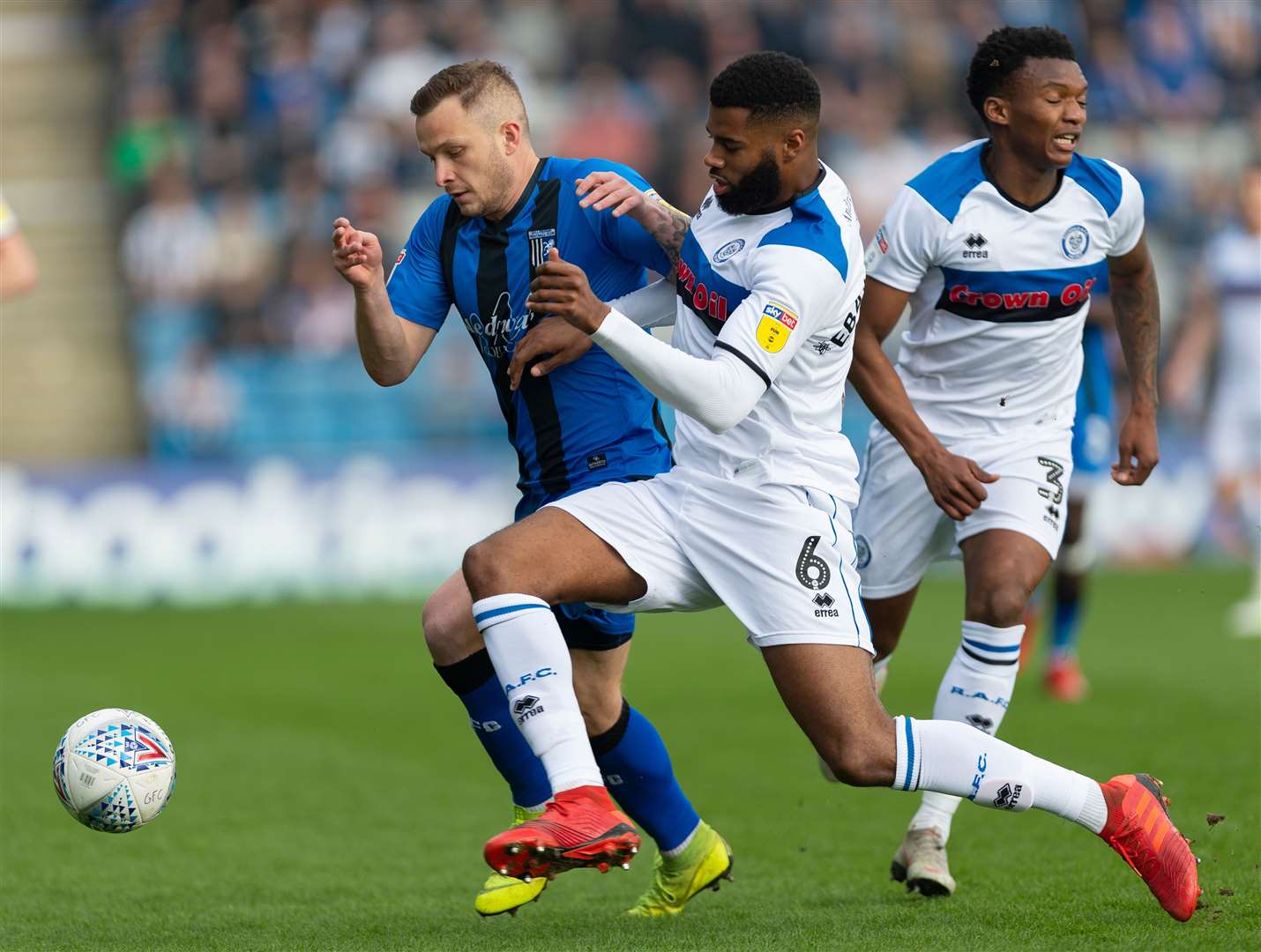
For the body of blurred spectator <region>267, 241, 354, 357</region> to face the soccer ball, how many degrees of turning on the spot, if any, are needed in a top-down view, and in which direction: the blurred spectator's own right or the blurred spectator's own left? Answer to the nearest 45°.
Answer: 0° — they already face it

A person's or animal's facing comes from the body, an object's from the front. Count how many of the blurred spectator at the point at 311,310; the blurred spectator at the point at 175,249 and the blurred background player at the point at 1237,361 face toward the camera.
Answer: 3

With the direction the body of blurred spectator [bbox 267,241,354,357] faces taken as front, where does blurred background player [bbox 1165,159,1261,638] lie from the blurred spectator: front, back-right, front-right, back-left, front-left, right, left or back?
front-left

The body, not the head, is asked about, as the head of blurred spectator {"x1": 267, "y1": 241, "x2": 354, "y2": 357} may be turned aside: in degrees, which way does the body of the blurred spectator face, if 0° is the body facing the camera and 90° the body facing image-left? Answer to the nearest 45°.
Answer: approximately 0°

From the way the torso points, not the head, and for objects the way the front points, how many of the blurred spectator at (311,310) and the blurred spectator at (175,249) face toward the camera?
2

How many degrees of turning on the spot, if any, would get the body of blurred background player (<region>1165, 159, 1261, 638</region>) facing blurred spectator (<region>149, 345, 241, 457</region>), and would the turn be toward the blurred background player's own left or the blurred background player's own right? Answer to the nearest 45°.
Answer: approximately 90° to the blurred background player's own right

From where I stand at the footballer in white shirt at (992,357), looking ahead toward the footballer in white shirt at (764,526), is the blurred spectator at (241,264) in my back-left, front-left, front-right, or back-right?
back-right

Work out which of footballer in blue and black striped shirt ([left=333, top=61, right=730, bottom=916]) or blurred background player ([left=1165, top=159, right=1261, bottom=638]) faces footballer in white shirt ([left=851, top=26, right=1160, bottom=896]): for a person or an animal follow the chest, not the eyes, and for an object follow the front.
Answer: the blurred background player

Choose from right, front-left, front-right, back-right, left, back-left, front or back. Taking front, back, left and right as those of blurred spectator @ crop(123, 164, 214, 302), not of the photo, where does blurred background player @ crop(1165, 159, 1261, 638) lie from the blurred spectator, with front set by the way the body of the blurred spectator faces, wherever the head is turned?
front-left

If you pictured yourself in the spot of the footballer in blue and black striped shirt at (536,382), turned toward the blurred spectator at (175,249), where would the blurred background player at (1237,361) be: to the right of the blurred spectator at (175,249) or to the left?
right

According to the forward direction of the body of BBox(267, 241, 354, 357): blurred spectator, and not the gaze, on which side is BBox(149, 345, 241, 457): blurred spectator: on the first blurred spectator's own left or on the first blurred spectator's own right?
on the first blurred spectator's own right

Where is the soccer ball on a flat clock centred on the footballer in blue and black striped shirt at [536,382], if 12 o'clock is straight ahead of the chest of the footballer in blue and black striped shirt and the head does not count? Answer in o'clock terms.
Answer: The soccer ball is roughly at 1 o'clock from the footballer in blue and black striped shirt.

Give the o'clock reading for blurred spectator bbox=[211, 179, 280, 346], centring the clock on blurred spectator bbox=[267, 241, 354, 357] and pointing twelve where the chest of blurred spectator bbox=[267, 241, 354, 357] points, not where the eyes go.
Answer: blurred spectator bbox=[211, 179, 280, 346] is roughly at 4 o'clock from blurred spectator bbox=[267, 241, 354, 357].
